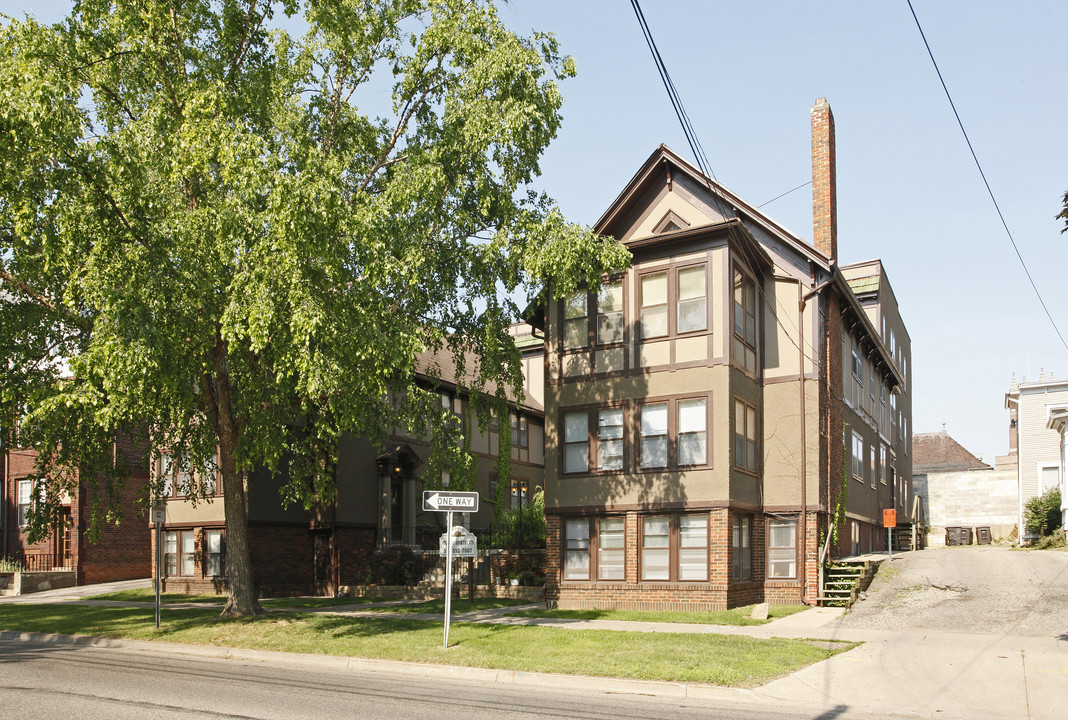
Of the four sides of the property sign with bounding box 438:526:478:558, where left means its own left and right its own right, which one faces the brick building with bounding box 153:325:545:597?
back

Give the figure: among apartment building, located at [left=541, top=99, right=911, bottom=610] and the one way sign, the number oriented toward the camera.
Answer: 2

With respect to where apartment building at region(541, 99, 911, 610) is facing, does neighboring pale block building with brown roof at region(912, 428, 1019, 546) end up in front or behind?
behind

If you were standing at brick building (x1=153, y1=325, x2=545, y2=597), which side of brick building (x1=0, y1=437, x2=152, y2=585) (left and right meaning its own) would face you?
left

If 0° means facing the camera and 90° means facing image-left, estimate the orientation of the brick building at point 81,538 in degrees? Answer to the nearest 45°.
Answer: approximately 45°
